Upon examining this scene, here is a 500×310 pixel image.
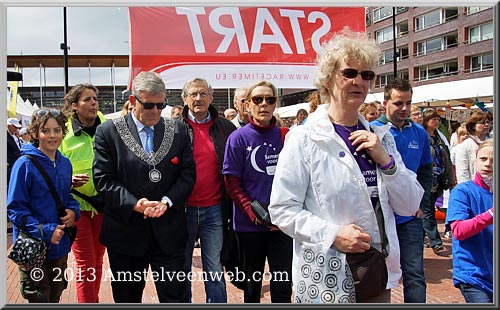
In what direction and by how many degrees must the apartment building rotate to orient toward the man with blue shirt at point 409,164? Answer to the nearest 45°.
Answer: approximately 45° to its left

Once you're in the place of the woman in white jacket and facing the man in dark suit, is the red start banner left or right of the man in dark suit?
right

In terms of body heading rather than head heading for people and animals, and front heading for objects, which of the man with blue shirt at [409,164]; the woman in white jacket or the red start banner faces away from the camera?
the red start banner

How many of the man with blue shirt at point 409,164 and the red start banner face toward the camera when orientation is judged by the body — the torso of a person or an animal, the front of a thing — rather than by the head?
1

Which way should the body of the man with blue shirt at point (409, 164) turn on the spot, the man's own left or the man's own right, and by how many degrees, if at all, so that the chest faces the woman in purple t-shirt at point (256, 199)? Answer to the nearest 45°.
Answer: approximately 45° to the man's own right

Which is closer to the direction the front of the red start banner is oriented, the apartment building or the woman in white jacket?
the apartment building

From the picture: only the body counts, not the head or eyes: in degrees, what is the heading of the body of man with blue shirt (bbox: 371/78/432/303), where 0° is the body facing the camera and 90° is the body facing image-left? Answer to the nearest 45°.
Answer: approximately 0°

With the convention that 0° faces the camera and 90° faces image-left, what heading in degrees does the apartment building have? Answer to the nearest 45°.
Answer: approximately 45°

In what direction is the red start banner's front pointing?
away from the camera
